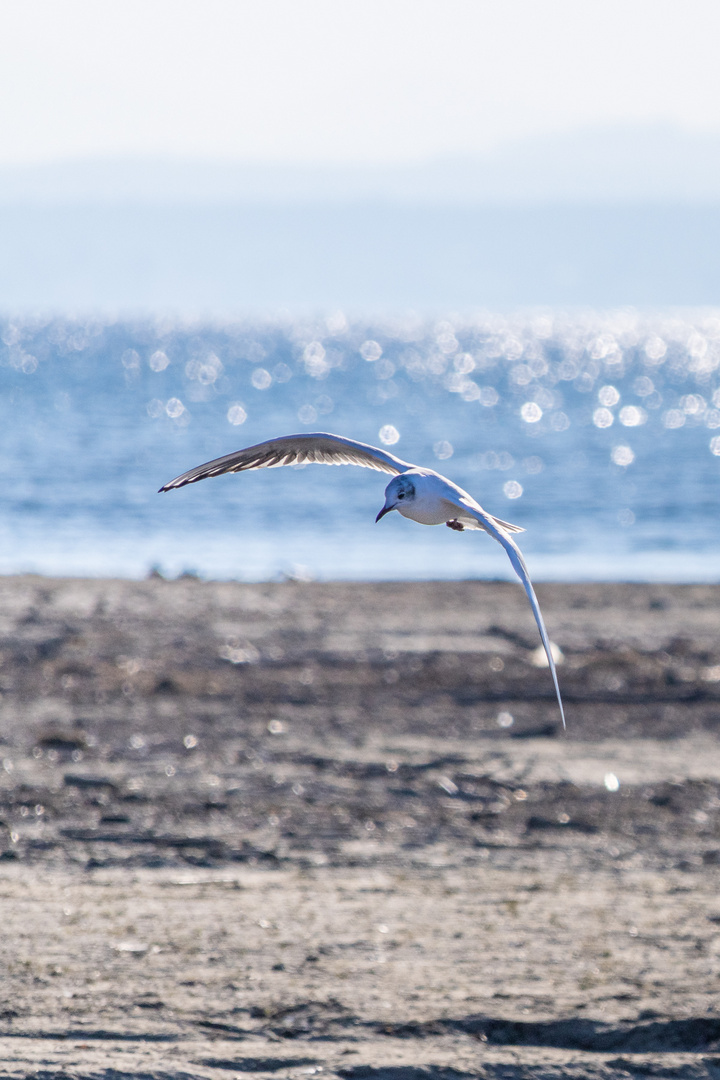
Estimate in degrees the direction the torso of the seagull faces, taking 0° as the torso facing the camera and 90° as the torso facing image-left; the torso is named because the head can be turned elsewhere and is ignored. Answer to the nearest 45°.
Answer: approximately 45°
